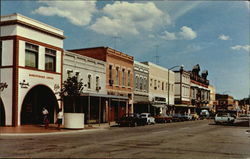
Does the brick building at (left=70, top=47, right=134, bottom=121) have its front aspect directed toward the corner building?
no

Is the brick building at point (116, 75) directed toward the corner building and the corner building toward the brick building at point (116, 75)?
no

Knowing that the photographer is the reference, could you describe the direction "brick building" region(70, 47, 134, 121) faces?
facing the viewer and to the right of the viewer

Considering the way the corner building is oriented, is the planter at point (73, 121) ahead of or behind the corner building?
ahead

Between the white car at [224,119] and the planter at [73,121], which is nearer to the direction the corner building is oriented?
the planter

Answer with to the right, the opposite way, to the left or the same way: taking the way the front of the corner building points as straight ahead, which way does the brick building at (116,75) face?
the same way

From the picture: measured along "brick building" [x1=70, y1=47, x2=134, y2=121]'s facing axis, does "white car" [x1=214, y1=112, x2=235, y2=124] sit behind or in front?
in front

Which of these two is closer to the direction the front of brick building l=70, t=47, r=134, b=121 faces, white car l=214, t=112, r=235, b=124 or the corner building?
the white car

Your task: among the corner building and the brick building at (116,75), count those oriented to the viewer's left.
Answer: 0

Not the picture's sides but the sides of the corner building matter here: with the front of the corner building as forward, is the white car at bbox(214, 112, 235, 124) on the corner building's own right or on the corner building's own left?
on the corner building's own left
